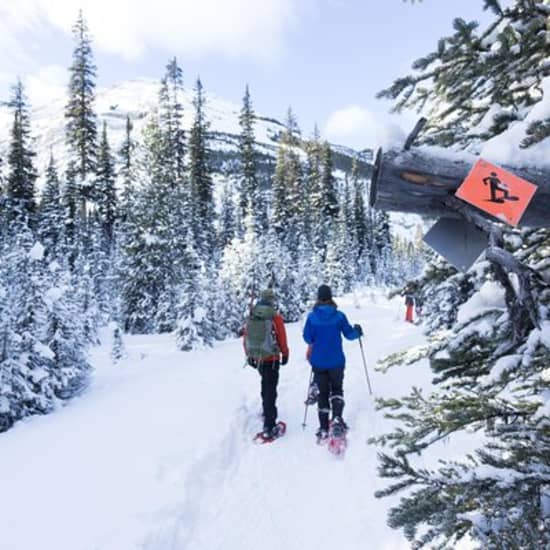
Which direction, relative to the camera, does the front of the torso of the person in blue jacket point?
away from the camera

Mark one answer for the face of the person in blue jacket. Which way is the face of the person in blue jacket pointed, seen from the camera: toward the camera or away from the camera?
away from the camera

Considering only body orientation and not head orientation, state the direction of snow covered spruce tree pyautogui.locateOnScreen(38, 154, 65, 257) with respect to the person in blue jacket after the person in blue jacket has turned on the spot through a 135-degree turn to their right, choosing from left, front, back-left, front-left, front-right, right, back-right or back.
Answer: back

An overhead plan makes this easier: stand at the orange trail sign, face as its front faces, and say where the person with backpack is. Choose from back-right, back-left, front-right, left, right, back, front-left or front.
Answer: back-right

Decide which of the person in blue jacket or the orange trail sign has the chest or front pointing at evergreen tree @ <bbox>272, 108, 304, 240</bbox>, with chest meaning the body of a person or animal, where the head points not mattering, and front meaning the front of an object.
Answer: the person in blue jacket

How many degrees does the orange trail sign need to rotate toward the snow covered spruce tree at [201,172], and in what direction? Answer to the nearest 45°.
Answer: approximately 135° to its right

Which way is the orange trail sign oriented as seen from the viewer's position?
toward the camera

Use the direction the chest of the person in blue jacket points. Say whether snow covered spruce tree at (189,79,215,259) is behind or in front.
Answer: in front

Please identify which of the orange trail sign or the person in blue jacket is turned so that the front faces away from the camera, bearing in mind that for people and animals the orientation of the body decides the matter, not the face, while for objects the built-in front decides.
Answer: the person in blue jacket

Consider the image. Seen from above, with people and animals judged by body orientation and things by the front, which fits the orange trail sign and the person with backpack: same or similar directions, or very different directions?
very different directions

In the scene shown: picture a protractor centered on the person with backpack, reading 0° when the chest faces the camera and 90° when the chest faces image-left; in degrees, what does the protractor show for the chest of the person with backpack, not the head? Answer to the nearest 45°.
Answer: approximately 225°

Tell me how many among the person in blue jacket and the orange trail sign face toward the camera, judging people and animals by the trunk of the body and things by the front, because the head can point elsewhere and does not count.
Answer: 1

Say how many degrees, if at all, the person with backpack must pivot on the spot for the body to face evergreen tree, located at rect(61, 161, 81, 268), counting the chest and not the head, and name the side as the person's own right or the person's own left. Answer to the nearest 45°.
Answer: approximately 90° to the person's own left

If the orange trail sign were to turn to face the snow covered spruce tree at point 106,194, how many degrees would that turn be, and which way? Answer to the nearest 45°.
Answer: approximately 135° to its right
